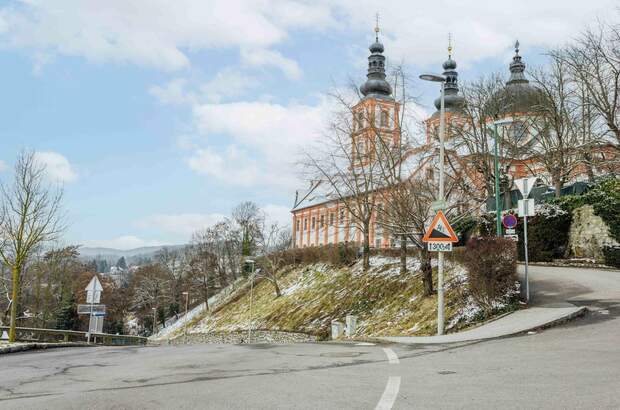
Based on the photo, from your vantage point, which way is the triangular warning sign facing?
toward the camera

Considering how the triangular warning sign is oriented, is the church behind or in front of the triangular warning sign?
behind

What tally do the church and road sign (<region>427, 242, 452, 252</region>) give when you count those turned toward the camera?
1

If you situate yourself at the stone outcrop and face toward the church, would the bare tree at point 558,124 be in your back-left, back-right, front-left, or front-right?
front-right

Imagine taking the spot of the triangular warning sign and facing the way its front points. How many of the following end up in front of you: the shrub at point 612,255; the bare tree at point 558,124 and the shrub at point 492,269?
0

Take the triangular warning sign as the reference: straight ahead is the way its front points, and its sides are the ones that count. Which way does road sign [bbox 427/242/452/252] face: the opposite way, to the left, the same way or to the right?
the same way

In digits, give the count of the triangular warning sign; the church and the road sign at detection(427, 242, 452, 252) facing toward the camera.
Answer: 2

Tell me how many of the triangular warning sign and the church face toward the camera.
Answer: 1

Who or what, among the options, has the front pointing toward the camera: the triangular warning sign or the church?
the triangular warning sign

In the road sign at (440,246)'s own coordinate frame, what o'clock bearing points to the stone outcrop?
The stone outcrop is roughly at 7 o'clock from the road sign.

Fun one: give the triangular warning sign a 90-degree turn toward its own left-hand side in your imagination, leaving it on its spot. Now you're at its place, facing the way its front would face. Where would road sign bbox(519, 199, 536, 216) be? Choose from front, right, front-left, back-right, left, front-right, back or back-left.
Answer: front-left

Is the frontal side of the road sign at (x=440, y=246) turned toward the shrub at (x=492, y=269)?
no

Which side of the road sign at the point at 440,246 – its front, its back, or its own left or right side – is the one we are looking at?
front

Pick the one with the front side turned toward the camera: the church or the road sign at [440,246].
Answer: the road sign

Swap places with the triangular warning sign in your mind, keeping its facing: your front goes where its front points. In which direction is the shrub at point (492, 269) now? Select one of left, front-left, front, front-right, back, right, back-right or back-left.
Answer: back-left
